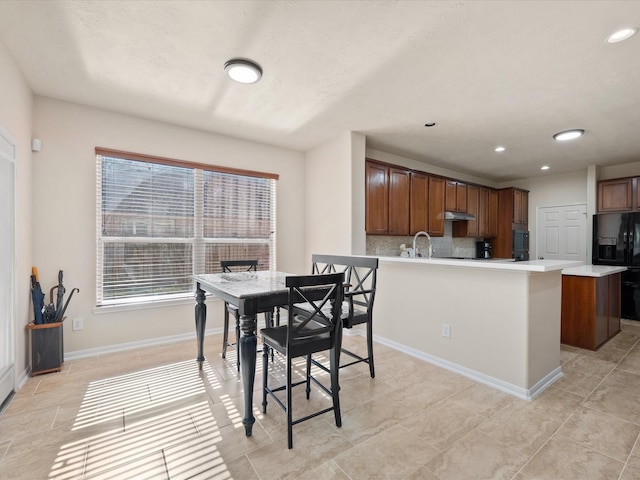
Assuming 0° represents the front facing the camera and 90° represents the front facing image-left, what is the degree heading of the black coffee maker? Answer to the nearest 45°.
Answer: approximately 315°

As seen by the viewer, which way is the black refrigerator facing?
toward the camera

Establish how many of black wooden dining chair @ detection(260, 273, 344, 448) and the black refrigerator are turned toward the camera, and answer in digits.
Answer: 1

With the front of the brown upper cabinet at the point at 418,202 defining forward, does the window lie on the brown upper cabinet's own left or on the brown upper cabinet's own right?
on the brown upper cabinet's own right

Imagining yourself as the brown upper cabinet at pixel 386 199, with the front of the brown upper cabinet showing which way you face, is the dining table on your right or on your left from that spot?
on your right

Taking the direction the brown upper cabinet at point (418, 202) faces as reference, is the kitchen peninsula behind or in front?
in front

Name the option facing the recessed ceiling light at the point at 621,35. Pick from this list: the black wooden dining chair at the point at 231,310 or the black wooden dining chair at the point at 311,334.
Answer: the black wooden dining chair at the point at 231,310

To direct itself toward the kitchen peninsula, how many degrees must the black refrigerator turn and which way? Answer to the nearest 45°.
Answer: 0° — it already faces it

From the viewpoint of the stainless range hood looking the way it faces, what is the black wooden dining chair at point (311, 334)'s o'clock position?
The black wooden dining chair is roughly at 2 o'clock from the stainless range hood.

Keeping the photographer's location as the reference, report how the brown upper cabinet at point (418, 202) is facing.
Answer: facing the viewer and to the right of the viewer

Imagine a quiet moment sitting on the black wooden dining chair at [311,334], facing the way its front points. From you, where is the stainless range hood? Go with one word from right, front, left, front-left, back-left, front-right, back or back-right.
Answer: right

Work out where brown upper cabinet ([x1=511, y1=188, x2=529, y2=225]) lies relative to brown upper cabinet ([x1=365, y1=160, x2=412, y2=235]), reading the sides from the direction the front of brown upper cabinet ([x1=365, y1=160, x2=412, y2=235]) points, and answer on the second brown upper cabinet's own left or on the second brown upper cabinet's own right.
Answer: on the second brown upper cabinet's own left

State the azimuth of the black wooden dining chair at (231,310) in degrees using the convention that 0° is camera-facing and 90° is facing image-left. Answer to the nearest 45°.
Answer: approximately 315°

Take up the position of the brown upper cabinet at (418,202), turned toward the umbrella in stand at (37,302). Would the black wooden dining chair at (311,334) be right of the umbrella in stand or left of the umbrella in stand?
left

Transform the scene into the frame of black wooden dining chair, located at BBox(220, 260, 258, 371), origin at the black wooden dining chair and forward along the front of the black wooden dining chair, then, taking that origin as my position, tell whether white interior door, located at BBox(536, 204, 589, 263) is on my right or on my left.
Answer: on my left
